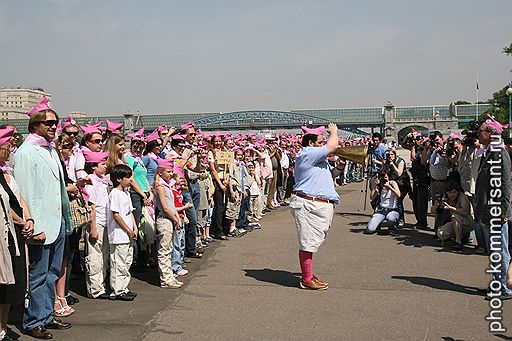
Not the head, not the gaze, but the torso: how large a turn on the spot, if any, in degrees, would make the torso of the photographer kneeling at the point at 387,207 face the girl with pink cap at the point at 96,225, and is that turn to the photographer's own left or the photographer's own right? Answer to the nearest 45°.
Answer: approximately 45° to the photographer's own right

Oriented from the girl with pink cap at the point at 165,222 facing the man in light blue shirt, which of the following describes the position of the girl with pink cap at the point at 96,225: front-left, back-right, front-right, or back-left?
back-right

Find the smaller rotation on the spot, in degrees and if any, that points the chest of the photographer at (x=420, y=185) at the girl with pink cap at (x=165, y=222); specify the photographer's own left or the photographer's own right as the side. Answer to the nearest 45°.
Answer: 0° — they already face them

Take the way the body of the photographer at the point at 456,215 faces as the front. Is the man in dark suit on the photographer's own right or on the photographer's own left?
on the photographer's own left

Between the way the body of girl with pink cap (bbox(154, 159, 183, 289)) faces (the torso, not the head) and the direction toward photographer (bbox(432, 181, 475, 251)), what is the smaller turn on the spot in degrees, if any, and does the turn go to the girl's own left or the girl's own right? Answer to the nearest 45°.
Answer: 0° — they already face them

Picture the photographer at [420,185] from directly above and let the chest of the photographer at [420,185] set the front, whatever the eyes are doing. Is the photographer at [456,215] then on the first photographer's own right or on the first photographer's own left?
on the first photographer's own left

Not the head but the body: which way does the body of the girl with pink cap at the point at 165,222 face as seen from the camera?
to the viewer's right

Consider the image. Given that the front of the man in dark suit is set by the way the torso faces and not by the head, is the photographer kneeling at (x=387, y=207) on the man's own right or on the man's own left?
on the man's own right

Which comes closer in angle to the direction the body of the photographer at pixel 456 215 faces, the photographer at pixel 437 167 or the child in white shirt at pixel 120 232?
the child in white shirt

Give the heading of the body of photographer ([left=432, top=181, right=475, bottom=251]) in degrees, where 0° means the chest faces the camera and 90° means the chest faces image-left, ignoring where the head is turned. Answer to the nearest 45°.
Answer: approximately 45°

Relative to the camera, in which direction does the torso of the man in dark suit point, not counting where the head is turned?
to the viewer's left
